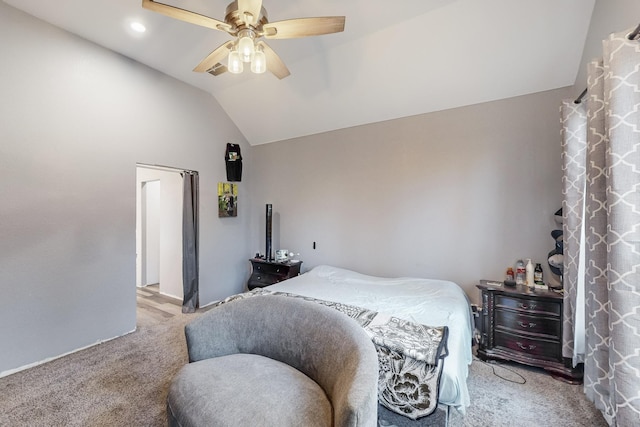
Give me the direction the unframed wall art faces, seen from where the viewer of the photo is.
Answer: facing the viewer and to the right of the viewer

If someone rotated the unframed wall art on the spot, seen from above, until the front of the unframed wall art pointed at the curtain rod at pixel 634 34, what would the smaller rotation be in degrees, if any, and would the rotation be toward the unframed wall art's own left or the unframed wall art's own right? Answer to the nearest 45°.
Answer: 0° — it already faces it

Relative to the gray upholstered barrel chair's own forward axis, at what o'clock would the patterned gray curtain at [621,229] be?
The patterned gray curtain is roughly at 8 o'clock from the gray upholstered barrel chair.

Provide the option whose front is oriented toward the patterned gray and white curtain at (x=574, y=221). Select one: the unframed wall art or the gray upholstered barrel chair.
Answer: the unframed wall art

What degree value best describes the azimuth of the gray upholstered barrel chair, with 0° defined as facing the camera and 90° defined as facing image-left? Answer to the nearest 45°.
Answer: approximately 45°

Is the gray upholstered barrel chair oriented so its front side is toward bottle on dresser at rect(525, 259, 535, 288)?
no

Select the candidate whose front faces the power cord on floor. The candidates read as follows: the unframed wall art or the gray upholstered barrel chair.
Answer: the unframed wall art

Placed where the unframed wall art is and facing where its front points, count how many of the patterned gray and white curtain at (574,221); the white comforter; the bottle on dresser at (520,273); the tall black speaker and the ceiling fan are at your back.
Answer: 0

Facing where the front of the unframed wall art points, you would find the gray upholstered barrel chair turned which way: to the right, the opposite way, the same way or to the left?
to the right

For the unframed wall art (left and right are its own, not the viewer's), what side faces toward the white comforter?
front

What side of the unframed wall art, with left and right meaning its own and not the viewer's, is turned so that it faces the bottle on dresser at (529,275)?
front

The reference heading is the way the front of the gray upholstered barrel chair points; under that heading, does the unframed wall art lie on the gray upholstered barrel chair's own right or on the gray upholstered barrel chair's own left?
on the gray upholstered barrel chair's own right

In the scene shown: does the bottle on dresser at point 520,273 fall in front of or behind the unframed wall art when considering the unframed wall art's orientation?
in front

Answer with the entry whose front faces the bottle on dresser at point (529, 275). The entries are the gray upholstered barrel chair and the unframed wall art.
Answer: the unframed wall art

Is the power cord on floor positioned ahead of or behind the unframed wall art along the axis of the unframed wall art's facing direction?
ahead

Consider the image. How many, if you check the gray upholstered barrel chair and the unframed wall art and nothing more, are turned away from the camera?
0

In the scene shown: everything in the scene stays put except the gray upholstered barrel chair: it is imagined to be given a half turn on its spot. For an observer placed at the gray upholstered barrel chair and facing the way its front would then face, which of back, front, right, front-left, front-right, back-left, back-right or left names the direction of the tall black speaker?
front-left

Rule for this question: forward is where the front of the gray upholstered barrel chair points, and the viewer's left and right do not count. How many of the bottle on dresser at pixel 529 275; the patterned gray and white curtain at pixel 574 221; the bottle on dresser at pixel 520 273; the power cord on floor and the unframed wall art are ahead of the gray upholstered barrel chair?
0

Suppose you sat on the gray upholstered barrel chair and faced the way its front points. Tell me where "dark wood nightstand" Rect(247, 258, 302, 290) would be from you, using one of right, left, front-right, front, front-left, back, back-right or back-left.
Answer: back-right

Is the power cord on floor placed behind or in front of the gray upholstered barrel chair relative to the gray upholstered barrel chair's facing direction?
behind

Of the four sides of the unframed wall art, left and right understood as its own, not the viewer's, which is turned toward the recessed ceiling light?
right
